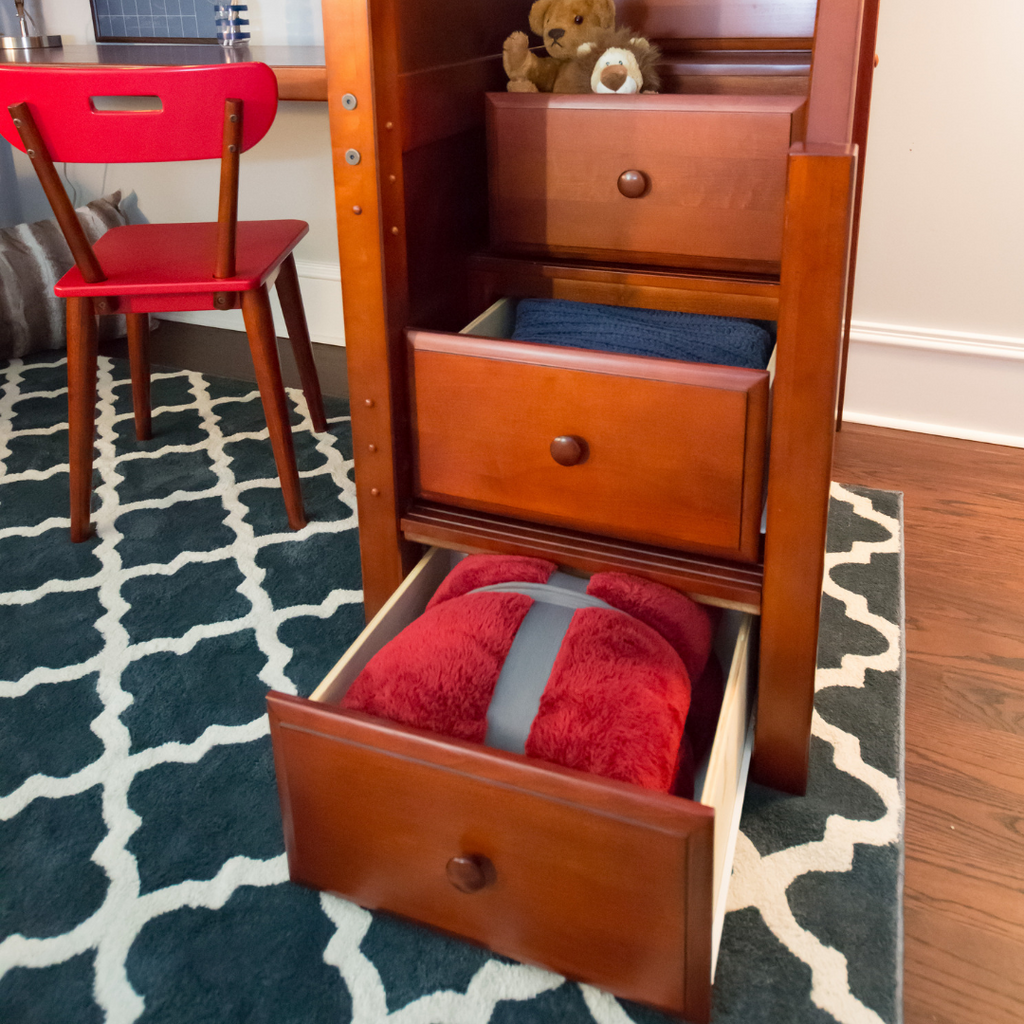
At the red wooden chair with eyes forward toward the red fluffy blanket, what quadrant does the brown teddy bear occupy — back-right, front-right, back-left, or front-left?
front-left

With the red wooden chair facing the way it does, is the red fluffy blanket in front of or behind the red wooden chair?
behind

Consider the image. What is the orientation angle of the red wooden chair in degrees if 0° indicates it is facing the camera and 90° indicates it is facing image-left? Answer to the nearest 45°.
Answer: approximately 180°

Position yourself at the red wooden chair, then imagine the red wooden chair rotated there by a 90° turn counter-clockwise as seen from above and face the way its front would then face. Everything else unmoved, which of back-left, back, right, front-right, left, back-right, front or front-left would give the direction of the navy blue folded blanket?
back-left

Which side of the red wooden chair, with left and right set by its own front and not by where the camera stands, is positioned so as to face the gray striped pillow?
front

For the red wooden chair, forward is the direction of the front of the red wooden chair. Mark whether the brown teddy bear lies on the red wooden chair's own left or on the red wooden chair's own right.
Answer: on the red wooden chair's own right
